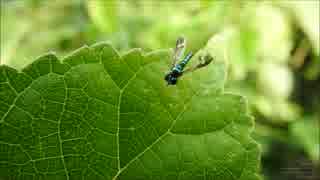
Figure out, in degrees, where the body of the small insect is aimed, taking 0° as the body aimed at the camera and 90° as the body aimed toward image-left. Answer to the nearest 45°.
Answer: approximately 45°
